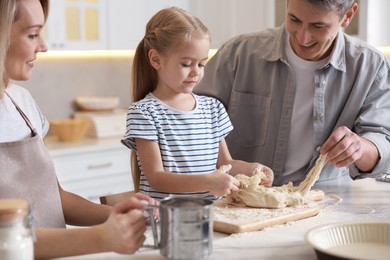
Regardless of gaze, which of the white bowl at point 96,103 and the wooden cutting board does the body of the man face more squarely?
the wooden cutting board

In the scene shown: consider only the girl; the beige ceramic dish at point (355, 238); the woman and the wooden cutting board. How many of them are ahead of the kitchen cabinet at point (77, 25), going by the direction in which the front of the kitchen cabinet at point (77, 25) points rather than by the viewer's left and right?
4

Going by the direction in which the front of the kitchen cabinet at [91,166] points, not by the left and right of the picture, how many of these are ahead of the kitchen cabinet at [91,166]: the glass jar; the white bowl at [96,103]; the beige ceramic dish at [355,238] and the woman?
3

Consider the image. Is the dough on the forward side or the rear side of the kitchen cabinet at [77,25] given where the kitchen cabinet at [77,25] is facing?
on the forward side

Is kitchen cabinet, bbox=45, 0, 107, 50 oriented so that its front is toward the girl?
yes

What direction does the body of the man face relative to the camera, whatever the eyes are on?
toward the camera

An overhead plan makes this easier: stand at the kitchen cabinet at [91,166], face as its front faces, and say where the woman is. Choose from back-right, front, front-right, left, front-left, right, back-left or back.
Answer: front

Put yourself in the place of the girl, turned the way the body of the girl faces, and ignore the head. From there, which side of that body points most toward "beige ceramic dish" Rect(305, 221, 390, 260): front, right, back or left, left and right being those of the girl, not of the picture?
front

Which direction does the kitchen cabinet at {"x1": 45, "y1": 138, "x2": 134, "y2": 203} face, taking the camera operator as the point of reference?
facing the viewer

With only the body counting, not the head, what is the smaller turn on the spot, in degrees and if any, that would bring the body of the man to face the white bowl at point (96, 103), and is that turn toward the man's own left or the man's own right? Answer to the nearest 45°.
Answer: approximately 135° to the man's own right

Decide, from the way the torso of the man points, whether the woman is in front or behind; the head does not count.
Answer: in front

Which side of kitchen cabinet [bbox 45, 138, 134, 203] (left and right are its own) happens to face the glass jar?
front

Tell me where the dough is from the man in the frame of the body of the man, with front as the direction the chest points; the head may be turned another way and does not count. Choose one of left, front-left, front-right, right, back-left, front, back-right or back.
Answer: front

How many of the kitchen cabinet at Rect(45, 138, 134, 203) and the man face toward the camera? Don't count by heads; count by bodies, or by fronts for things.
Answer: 2
